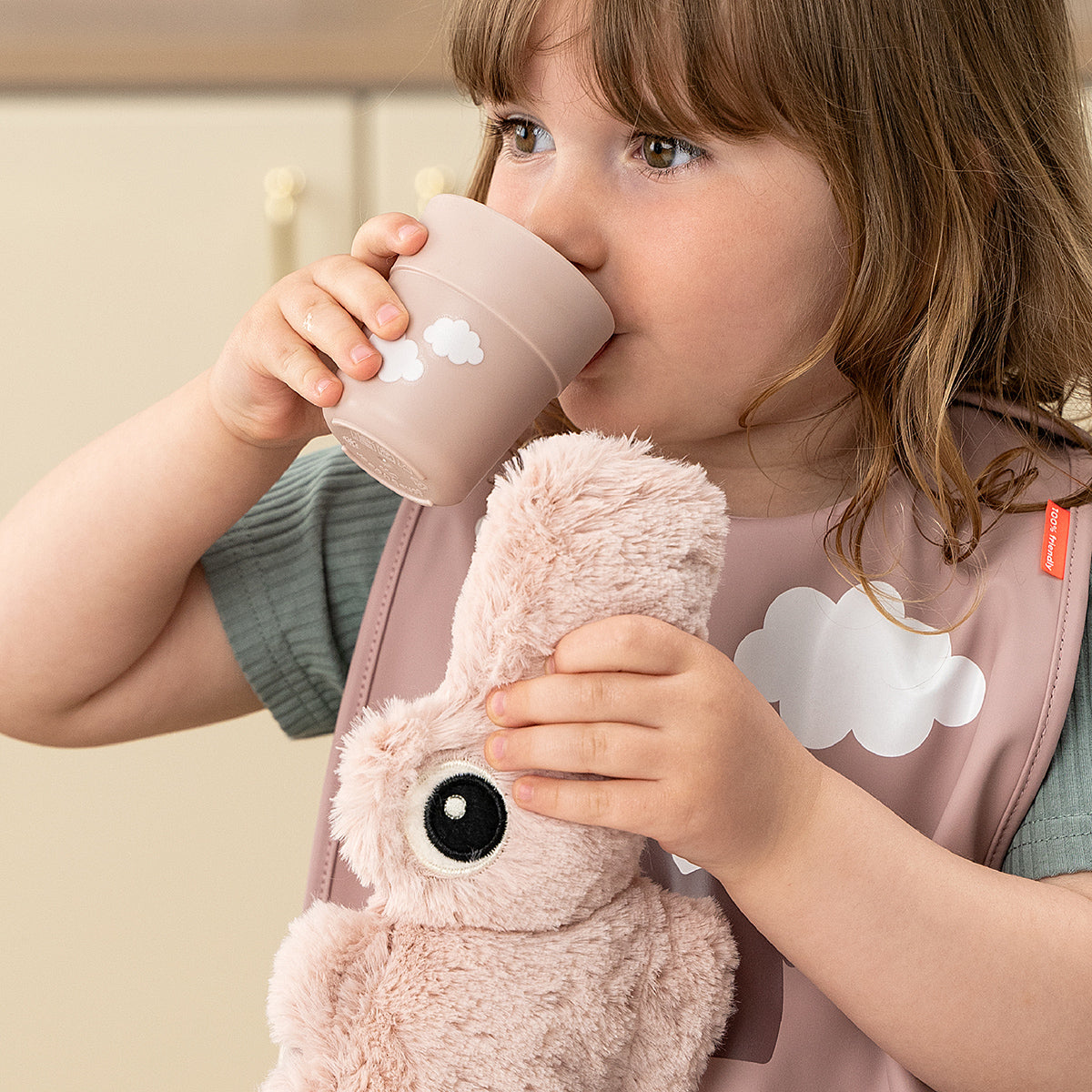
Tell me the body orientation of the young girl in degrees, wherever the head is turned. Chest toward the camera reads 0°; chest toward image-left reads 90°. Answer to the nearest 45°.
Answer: approximately 45°
